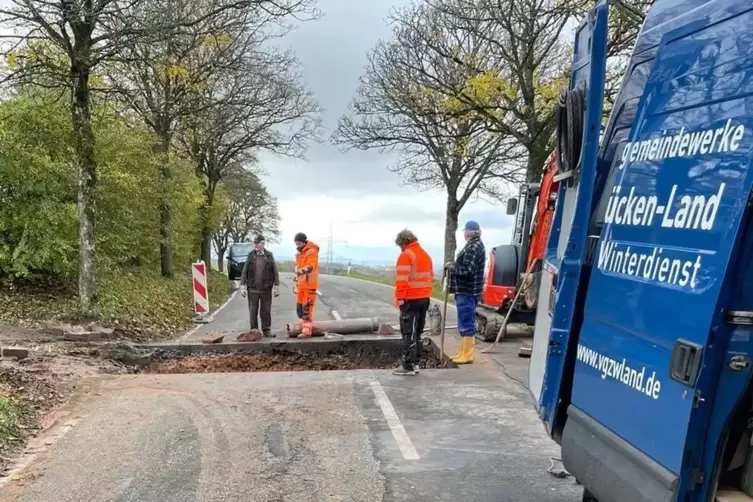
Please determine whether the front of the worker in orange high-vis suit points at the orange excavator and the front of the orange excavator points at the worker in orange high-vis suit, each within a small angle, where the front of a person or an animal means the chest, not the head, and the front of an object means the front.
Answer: no

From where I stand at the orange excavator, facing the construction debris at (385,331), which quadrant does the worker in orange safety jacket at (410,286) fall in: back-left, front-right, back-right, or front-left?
front-left

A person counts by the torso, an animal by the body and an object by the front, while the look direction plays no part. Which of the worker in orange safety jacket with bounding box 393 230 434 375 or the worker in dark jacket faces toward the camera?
the worker in dark jacket

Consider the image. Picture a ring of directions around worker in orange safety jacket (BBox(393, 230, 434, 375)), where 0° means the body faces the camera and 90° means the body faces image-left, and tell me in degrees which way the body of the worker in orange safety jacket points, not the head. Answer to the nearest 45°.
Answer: approximately 135°

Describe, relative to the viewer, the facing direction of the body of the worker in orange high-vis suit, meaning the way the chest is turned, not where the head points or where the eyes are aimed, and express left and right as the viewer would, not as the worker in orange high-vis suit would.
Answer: facing the viewer and to the left of the viewer

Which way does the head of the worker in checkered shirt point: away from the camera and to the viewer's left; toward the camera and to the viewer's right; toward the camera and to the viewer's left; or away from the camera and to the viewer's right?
toward the camera and to the viewer's left

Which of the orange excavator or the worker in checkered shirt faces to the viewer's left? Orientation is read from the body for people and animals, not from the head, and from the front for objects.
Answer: the worker in checkered shirt

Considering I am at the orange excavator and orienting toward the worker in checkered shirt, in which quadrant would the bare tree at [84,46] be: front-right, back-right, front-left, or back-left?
front-right

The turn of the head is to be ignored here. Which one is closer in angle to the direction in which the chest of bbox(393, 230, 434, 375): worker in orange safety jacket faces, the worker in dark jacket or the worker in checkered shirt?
the worker in dark jacket

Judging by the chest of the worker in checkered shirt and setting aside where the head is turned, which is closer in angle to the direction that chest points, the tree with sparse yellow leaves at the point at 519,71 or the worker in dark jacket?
the worker in dark jacket

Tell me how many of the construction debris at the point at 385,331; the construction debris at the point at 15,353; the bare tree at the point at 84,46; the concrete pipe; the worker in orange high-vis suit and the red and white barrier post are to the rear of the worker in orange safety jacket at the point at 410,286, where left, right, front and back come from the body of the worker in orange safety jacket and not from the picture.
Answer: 0

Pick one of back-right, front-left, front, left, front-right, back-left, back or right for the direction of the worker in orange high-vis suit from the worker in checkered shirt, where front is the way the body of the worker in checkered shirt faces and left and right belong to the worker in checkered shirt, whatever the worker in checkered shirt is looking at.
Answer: front-right

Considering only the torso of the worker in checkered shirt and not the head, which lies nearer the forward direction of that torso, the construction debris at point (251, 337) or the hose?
the construction debris

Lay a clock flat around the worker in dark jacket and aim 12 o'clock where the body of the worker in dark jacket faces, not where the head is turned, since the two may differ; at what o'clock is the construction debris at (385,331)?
The construction debris is roughly at 10 o'clock from the worker in dark jacket.

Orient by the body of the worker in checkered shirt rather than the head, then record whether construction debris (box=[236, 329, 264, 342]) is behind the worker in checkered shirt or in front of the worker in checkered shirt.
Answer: in front

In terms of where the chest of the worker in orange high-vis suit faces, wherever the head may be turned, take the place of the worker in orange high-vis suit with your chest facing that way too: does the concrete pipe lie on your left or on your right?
on your left
